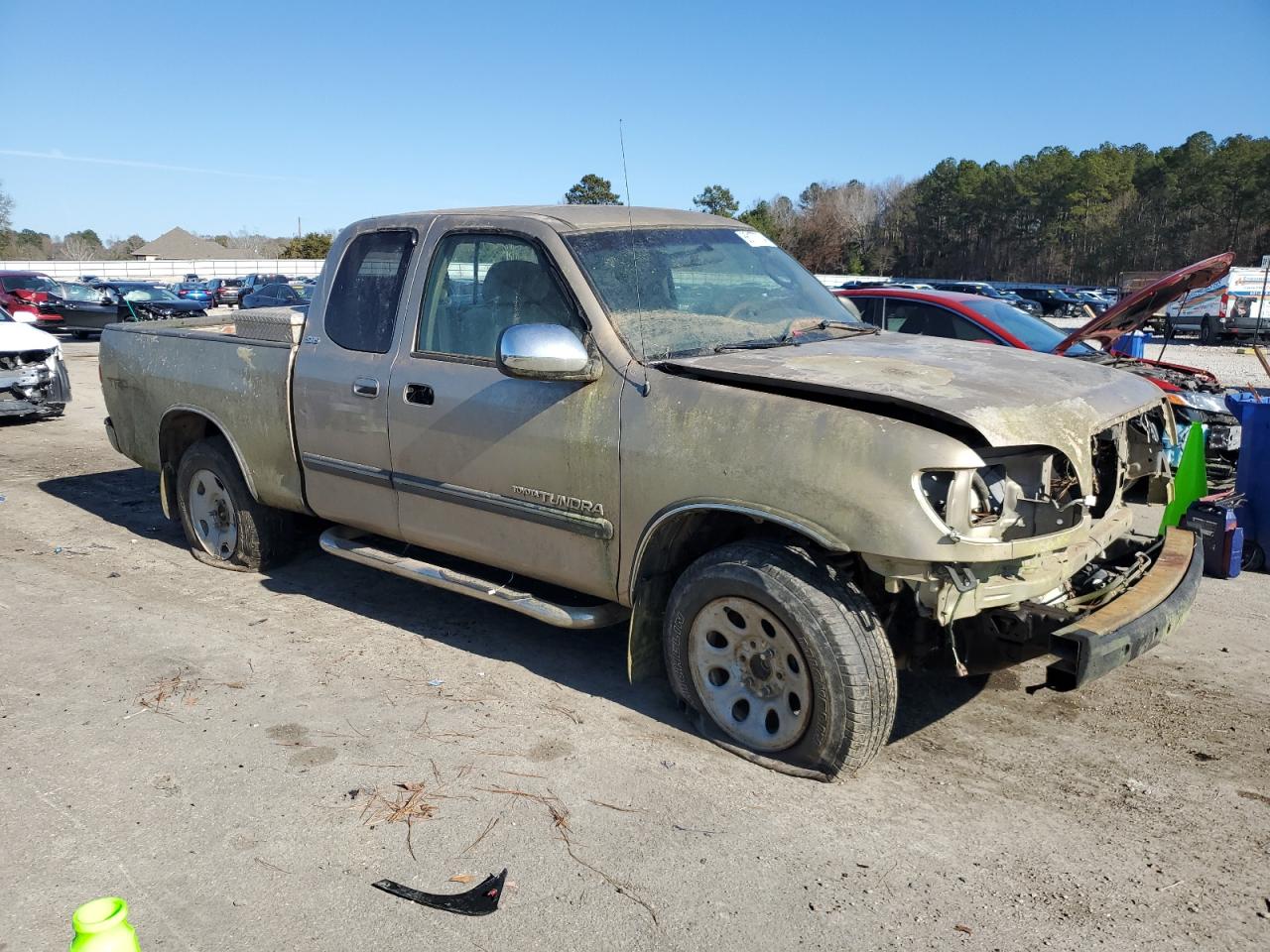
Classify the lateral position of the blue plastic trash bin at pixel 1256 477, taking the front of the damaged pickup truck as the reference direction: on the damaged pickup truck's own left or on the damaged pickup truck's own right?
on the damaged pickup truck's own left

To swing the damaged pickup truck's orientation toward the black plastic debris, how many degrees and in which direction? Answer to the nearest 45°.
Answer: approximately 90° to its right

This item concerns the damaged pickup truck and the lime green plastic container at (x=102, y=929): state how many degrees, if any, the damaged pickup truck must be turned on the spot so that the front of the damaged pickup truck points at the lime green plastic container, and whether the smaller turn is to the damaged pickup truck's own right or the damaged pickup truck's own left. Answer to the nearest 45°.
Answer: approximately 90° to the damaged pickup truck's own right

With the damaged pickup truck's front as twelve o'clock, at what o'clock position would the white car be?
The white car is roughly at 6 o'clock from the damaged pickup truck.

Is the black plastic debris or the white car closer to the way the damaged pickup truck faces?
the black plastic debris

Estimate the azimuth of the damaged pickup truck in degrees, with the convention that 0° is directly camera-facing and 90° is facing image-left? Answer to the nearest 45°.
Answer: approximately 315°

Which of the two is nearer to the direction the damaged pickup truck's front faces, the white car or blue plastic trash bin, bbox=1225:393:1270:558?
the blue plastic trash bin

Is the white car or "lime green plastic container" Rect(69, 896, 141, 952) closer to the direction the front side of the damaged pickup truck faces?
the lime green plastic container

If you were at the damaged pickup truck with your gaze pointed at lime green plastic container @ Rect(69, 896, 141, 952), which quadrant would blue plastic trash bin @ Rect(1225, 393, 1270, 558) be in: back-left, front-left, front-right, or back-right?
back-left
